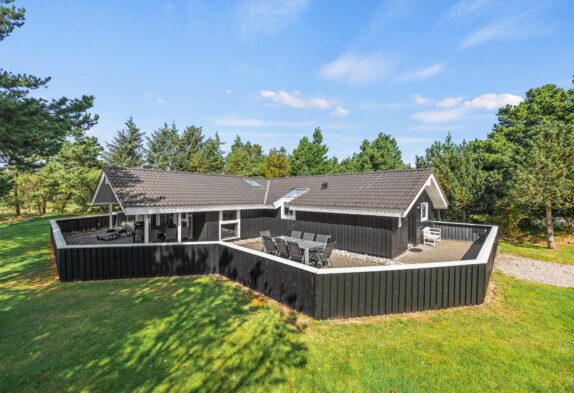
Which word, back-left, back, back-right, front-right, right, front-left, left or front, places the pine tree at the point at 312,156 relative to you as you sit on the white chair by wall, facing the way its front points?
back

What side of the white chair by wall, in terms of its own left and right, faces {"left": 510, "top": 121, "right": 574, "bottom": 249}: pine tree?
left

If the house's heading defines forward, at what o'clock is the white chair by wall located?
The white chair by wall is roughly at 9 o'clock from the house.

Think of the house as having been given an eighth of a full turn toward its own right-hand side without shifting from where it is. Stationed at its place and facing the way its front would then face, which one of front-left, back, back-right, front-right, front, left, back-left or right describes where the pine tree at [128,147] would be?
right

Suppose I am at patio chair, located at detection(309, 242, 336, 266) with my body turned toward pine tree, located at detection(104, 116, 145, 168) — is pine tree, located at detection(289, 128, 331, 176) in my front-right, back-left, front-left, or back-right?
front-right

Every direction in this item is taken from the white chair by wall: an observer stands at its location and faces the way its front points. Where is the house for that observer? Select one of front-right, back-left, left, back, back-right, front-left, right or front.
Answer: right

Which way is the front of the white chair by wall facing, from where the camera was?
facing the viewer and to the right of the viewer

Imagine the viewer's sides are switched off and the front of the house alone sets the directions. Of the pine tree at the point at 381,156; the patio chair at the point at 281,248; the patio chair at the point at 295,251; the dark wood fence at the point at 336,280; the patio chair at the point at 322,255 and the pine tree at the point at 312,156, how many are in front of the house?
4

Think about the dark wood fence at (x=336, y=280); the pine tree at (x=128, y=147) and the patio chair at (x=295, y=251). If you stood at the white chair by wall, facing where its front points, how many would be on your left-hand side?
0

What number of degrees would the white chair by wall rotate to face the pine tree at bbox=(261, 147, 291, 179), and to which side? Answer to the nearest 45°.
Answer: approximately 180°

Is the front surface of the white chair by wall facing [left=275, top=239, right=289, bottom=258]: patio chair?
no

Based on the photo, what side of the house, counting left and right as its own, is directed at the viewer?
front

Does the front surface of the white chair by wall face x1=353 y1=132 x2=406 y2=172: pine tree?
no

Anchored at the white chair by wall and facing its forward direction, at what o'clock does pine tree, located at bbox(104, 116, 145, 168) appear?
The pine tree is roughly at 5 o'clock from the white chair by wall.

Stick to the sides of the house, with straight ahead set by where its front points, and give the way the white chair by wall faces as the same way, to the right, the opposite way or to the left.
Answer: the same way

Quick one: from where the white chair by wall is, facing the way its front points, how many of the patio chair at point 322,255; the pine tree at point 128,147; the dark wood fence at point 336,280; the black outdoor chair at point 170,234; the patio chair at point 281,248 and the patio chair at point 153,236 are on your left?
0
